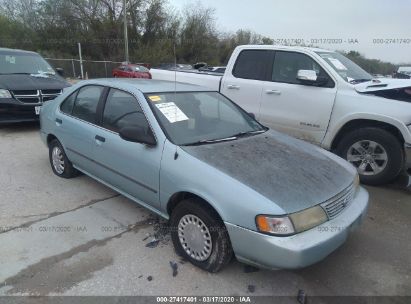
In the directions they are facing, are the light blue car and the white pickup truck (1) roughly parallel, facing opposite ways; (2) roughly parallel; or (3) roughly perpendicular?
roughly parallel

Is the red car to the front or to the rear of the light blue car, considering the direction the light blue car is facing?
to the rear

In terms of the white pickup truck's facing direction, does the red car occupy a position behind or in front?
behind

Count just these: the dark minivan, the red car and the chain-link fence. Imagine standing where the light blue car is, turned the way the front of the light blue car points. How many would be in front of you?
0

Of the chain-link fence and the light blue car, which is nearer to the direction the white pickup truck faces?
the light blue car

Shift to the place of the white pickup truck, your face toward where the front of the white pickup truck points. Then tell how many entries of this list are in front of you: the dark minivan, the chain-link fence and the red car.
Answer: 0

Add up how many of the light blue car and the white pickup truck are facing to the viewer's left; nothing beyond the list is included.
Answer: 0

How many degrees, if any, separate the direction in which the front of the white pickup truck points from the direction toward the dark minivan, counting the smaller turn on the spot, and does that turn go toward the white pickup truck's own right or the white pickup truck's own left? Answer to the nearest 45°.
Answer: approximately 135° to the white pickup truck's own right

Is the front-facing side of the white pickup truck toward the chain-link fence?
no

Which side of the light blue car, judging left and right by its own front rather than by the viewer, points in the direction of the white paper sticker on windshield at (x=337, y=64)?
left

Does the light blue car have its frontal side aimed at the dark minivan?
no

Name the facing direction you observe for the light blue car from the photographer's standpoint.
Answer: facing the viewer and to the right of the viewer

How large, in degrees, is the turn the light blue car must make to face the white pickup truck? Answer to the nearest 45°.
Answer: approximately 90° to its left
